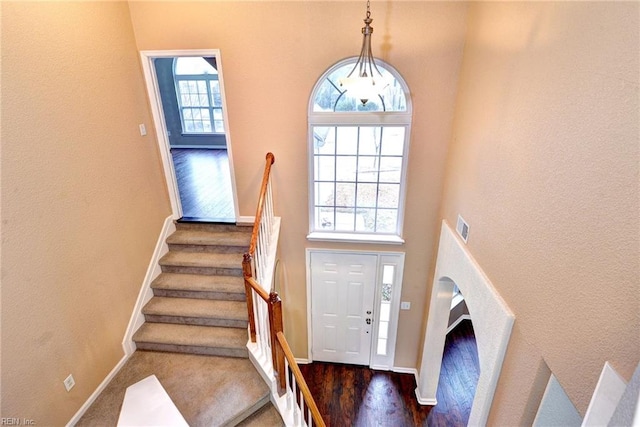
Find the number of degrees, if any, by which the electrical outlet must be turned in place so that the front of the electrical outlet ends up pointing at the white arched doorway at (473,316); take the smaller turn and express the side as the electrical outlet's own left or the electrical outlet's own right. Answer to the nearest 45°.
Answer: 0° — it already faces it

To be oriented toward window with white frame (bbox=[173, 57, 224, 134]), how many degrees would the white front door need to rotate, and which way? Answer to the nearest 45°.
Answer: approximately 135° to its right

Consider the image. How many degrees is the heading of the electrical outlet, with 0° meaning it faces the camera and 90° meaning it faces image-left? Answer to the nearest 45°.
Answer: approximately 315°

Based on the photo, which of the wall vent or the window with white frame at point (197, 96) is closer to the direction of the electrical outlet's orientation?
the wall vent
